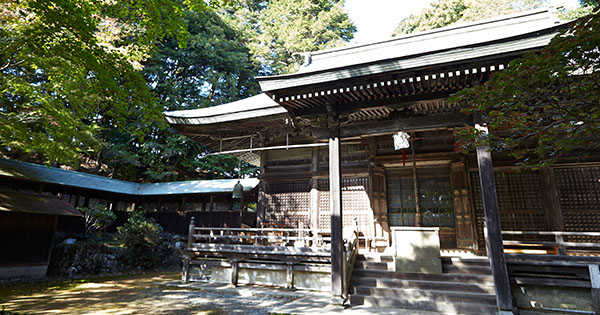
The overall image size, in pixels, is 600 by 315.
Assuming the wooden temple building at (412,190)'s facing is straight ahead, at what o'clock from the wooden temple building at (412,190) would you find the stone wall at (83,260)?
The stone wall is roughly at 3 o'clock from the wooden temple building.

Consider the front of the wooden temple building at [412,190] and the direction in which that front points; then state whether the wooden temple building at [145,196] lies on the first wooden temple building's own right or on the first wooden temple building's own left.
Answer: on the first wooden temple building's own right

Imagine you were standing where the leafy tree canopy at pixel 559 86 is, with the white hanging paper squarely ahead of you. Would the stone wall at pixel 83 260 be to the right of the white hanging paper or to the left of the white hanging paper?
left

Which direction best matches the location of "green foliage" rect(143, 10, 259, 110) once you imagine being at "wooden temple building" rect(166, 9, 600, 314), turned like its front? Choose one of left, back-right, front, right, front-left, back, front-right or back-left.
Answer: back-right

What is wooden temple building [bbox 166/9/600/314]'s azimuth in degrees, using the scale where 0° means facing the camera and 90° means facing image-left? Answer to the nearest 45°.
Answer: approximately 0°

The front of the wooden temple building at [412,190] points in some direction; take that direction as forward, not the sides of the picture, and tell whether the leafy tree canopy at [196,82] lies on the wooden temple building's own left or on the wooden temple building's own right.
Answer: on the wooden temple building's own right

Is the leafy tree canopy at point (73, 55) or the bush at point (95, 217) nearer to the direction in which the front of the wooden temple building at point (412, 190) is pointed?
the leafy tree canopy

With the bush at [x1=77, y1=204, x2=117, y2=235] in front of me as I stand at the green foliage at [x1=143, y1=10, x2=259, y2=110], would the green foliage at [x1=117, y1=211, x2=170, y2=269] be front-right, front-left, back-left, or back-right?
front-left

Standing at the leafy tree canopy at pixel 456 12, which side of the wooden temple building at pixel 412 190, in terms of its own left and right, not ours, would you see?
back

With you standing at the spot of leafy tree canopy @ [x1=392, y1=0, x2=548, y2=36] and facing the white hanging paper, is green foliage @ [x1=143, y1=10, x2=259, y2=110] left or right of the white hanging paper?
right

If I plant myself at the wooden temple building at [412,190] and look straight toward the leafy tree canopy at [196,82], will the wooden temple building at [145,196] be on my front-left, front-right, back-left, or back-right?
front-left

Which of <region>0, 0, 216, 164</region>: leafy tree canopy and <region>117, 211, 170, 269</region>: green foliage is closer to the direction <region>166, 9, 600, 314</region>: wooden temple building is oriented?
the leafy tree canopy

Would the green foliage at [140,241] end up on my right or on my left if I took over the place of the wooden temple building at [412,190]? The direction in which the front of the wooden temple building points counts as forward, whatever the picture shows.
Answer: on my right
